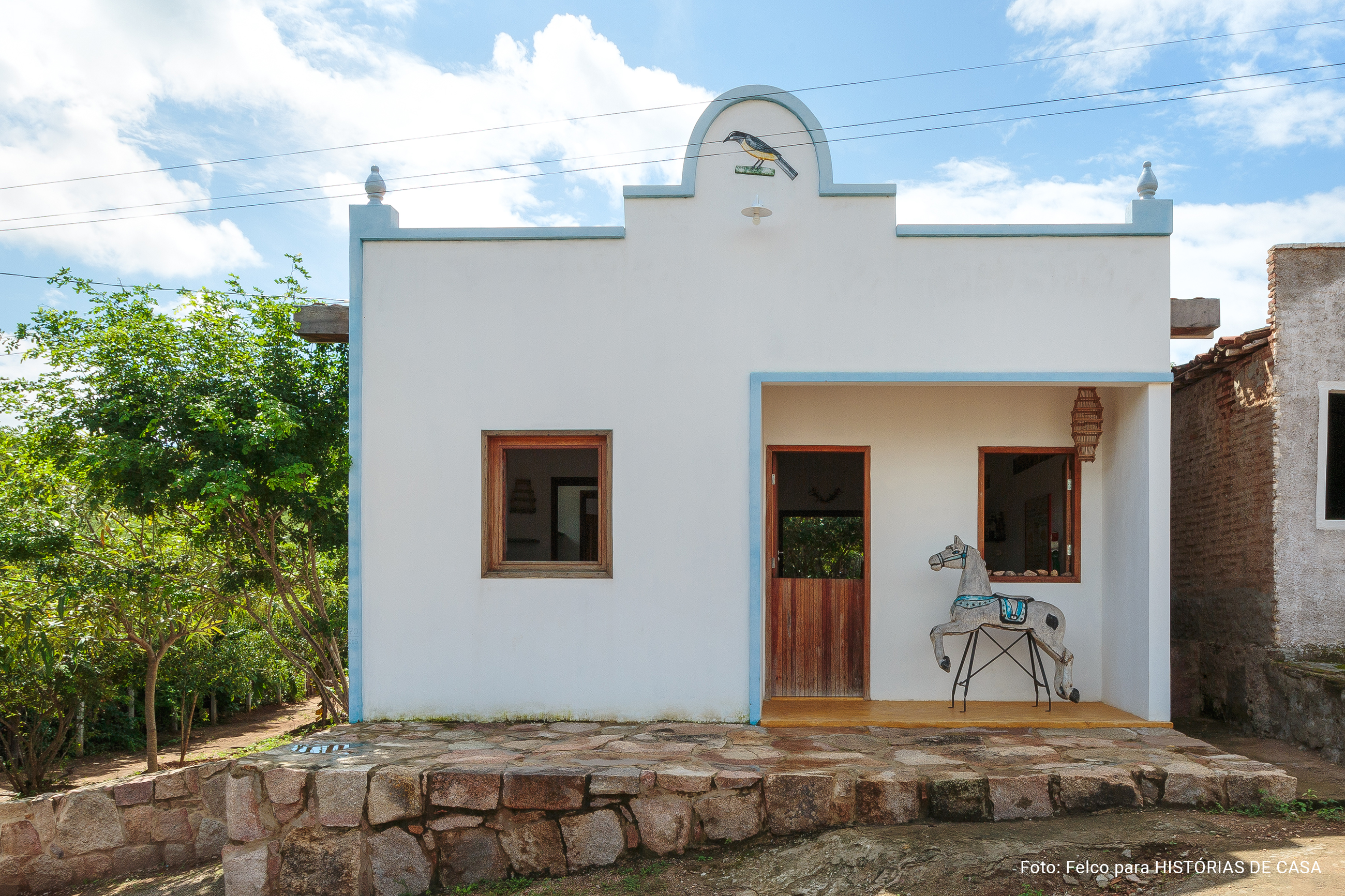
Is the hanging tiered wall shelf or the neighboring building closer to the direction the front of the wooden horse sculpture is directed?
the hanging tiered wall shelf

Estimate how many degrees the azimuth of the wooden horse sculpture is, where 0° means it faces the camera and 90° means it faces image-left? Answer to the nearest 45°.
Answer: approximately 90°

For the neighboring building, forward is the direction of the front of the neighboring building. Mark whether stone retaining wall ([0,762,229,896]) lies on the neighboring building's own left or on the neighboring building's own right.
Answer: on the neighboring building's own right

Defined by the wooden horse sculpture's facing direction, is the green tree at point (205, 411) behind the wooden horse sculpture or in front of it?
in front

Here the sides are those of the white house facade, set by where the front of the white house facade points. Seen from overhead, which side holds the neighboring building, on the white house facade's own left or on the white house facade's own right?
on the white house facade's own left

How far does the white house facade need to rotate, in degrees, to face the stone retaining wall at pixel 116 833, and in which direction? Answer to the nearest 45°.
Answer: approximately 90° to its right

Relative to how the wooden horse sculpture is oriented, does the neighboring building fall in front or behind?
behind

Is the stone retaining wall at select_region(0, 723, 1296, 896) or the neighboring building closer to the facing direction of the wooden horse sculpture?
the stone retaining wall

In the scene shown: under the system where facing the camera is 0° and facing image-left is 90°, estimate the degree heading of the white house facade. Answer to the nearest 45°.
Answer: approximately 0°
